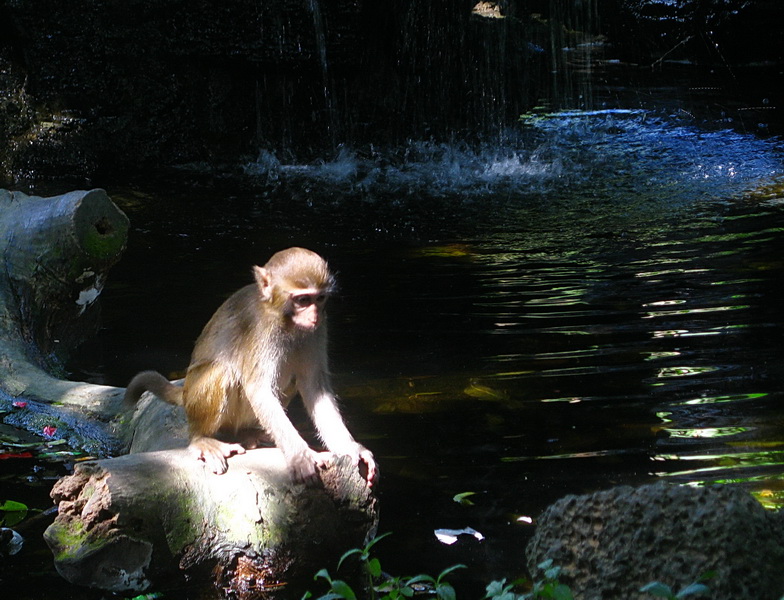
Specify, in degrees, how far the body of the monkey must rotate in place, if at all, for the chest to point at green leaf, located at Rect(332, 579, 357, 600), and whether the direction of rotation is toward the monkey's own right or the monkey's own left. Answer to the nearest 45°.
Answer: approximately 45° to the monkey's own right

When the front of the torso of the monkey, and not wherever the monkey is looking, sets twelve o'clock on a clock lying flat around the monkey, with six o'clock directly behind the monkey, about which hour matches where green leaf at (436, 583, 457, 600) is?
The green leaf is roughly at 1 o'clock from the monkey.

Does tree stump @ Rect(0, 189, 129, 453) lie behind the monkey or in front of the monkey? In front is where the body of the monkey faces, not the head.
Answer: behind

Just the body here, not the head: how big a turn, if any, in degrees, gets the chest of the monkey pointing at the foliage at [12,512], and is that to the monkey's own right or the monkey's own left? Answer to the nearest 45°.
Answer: approximately 135° to the monkey's own right

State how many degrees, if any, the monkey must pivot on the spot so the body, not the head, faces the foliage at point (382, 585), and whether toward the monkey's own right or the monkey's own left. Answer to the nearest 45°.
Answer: approximately 45° to the monkey's own right

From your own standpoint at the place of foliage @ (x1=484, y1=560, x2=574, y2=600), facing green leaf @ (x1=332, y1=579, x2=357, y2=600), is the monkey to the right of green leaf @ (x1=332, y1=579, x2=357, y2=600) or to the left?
right

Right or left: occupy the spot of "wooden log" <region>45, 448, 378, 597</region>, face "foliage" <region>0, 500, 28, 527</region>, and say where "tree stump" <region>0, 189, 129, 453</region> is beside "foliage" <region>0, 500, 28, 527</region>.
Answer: right

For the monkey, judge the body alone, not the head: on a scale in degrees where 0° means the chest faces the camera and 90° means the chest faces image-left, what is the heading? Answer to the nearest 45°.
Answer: approximately 315°
